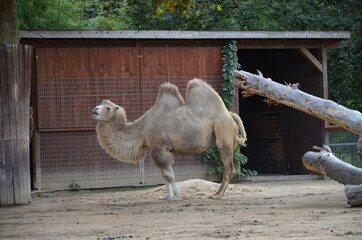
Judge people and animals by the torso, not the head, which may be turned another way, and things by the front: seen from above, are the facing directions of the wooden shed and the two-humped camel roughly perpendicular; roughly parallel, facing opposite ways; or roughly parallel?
roughly perpendicular

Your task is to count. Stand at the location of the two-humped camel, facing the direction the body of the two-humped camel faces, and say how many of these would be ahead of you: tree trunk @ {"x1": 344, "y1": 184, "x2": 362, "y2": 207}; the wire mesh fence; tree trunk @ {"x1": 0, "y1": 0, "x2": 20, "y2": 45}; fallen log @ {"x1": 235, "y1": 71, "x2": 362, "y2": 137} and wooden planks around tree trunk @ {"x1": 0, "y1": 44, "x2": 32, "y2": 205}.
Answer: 2

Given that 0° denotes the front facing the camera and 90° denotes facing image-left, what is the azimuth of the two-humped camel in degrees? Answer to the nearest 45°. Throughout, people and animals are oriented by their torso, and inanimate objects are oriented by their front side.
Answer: approximately 90°

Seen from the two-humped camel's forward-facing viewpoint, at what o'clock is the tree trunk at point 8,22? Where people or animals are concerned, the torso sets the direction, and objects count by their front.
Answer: The tree trunk is roughly at 12 o'clock from the two-humped camel.

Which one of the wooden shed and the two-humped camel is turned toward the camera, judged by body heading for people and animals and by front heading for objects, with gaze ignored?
the wooden shed

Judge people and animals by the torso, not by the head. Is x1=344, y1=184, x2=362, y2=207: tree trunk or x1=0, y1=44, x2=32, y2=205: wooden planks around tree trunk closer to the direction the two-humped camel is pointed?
the wooden planks around tree trunk

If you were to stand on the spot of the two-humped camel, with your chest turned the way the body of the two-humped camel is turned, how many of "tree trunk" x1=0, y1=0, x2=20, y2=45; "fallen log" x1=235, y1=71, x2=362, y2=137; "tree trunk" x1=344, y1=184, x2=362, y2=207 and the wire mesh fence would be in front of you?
1

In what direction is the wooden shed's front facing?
toward the camera

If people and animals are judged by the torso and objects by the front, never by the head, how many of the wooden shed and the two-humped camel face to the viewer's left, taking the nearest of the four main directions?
1

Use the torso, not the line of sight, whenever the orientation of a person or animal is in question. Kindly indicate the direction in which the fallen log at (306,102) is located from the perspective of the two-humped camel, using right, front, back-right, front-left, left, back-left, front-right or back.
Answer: back-left
